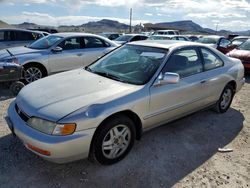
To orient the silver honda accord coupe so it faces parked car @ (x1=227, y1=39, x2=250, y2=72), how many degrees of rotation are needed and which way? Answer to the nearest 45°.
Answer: approximately 180°

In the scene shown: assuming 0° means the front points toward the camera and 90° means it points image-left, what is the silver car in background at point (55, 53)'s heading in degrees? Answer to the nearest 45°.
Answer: approximately 45°

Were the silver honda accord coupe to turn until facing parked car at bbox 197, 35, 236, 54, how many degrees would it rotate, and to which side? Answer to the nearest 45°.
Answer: approximately 180°

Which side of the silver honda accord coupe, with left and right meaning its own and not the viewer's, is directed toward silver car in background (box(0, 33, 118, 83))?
right

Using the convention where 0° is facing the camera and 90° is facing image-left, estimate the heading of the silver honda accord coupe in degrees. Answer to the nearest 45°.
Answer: approximately 45°

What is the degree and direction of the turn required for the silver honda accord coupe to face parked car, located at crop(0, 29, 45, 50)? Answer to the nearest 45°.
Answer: approximately 90° to its right

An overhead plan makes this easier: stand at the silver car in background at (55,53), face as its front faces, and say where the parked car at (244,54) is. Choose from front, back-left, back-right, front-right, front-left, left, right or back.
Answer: back-left
